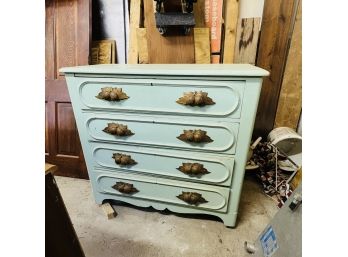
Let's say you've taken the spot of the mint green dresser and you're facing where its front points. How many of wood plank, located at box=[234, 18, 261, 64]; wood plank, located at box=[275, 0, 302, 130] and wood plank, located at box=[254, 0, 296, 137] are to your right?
0

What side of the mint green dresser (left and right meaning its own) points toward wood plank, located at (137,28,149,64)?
back

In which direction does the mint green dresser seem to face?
toward the camera

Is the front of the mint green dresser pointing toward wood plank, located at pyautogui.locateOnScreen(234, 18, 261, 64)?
no

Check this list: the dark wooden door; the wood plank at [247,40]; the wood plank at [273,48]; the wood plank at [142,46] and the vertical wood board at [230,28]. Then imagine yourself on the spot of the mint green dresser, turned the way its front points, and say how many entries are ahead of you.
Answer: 0

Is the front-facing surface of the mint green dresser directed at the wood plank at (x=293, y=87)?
no

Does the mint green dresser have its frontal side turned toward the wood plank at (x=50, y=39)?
no

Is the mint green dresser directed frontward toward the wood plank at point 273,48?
no
